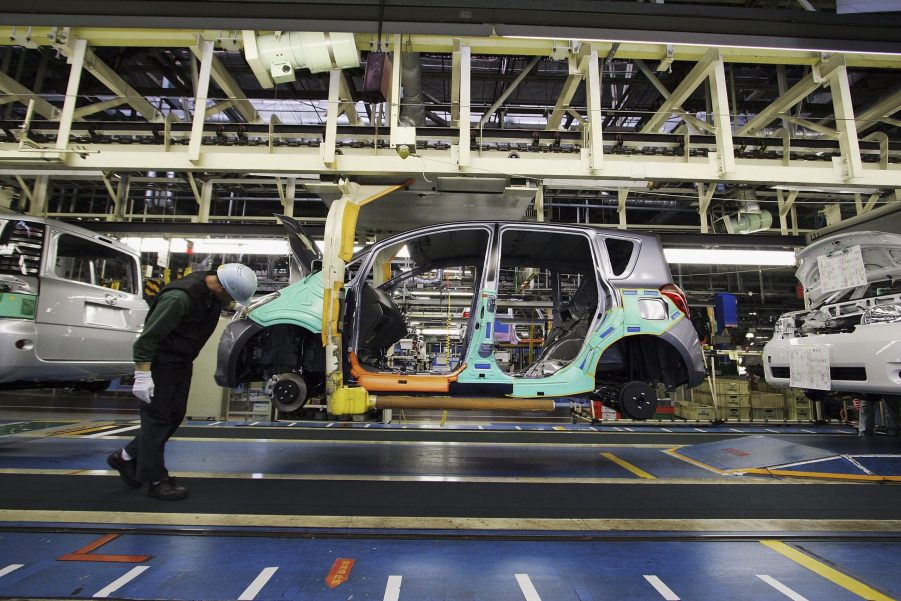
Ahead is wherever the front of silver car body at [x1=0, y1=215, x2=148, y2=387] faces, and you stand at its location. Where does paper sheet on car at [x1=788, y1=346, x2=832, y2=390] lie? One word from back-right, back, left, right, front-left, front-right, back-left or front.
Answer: back

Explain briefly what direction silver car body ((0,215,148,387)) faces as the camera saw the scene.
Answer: facing away from the viewer and to the left of the viewer

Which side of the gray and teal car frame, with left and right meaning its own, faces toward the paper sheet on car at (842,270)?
back

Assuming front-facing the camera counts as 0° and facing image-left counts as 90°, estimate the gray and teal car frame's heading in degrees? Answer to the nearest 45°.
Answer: approximately 90°

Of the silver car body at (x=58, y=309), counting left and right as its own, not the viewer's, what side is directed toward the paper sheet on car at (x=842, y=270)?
back

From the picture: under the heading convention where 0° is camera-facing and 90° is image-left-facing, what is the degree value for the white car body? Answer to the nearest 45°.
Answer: approximately 45°
